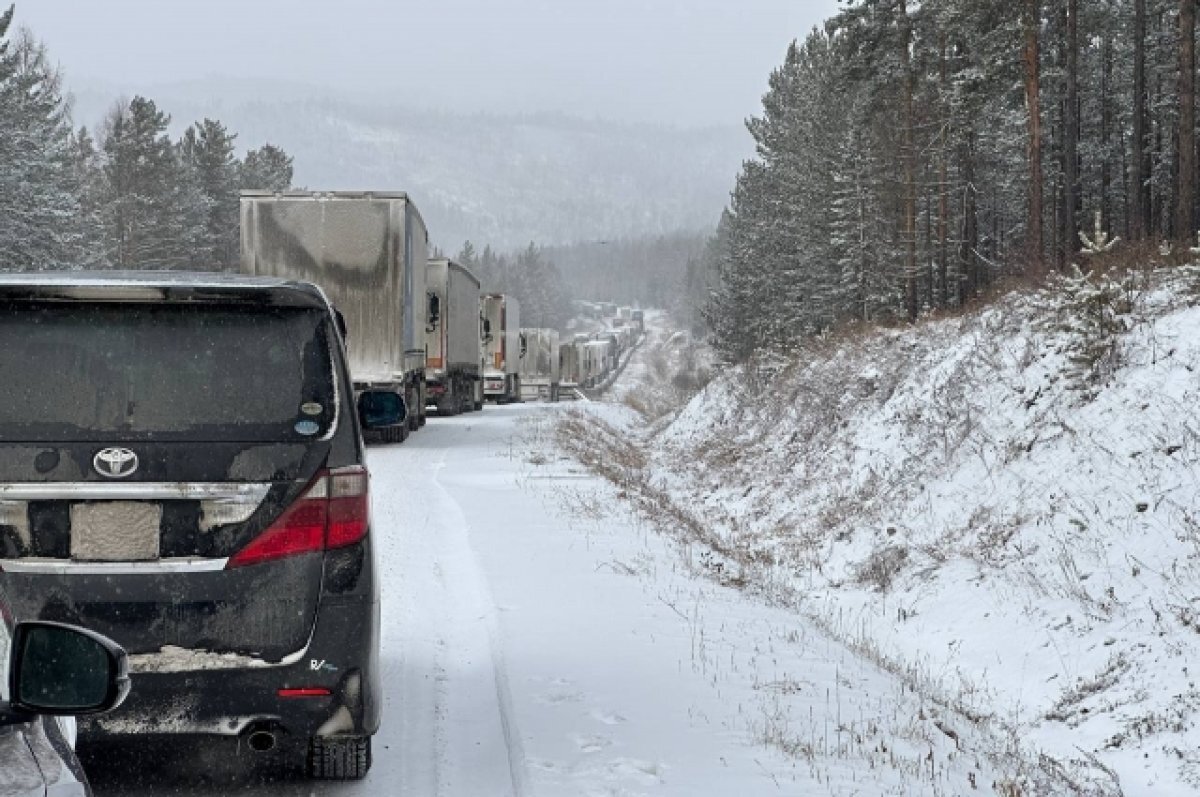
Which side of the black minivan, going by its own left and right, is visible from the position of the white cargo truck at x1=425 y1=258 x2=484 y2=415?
front

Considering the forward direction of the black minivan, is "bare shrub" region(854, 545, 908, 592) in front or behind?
in front

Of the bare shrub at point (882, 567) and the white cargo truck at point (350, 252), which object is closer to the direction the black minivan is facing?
the white cargo truck

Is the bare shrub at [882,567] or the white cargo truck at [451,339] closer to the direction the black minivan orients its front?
the white cargo truck

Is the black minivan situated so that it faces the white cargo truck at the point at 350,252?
yes

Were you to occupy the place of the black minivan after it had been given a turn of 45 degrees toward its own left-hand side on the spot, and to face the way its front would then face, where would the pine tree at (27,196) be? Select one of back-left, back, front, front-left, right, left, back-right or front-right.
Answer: front-right

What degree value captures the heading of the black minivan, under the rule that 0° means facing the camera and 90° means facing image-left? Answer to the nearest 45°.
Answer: approximately 180°
